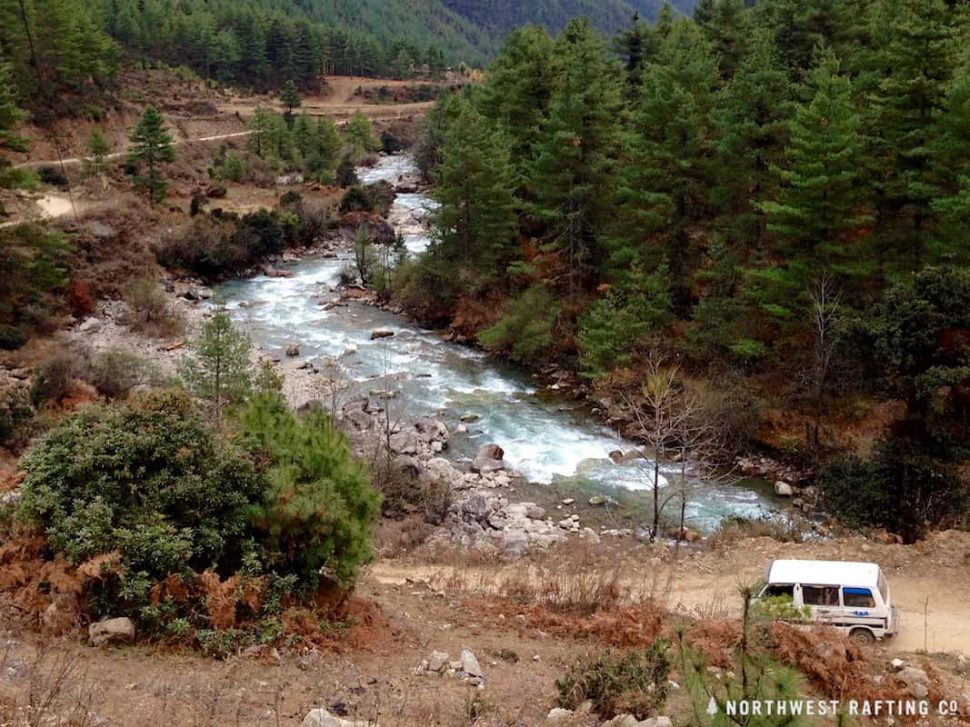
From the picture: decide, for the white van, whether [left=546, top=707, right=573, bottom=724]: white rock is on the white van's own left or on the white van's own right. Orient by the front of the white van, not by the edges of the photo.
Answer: on the white van's own left

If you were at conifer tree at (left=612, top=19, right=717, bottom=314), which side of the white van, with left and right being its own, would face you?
right

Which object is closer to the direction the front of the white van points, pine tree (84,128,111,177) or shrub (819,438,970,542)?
the pine tree

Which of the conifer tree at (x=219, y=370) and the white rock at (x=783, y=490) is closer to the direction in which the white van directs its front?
the conifer tree

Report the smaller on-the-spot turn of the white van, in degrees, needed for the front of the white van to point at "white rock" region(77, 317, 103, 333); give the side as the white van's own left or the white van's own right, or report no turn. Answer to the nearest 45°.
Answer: approximately 45° to the white van's own right

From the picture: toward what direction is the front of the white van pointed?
to the viewer's left

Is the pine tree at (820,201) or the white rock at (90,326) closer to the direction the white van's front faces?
the white rock

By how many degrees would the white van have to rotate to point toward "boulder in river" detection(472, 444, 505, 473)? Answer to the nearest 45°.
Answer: approximately 45° to its right

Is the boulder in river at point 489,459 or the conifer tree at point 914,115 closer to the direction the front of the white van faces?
the boulder in river

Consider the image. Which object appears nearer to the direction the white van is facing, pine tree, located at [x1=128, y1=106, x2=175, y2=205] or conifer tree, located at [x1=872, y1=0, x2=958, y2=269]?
the pine tree
